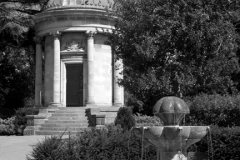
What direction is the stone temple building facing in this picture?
toward the camera

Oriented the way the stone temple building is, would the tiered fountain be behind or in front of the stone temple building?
in front

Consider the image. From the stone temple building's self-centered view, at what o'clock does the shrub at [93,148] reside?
The shrub is roughly at 12 o'clock from the stone temple building.

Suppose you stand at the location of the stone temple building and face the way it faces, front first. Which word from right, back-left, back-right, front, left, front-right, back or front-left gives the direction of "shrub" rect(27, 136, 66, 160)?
front

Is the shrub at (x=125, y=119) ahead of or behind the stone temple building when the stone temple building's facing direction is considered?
ahead

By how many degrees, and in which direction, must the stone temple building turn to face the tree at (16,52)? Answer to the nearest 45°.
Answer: approximately 135° to its right

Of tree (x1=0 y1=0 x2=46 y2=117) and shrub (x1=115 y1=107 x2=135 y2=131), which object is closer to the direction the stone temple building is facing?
the shrub
